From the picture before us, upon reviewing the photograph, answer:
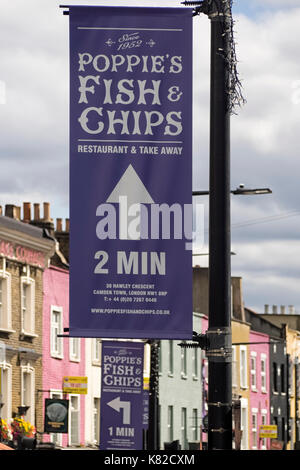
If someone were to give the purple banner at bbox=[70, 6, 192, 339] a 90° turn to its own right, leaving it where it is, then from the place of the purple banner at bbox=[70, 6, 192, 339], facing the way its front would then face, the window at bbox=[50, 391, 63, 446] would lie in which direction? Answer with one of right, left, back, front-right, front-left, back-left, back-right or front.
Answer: right

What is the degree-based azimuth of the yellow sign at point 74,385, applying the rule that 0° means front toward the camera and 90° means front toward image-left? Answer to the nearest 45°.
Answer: approximately 0°

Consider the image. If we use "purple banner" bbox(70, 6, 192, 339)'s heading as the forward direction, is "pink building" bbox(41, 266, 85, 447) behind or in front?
behind

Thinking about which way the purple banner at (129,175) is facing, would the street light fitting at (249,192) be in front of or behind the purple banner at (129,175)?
behind

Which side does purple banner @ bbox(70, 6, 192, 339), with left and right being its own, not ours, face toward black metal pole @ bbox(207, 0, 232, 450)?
left

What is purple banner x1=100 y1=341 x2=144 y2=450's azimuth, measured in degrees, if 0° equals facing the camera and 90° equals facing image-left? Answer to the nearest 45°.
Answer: approximately 0°

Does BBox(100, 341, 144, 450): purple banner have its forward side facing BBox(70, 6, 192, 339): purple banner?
yes

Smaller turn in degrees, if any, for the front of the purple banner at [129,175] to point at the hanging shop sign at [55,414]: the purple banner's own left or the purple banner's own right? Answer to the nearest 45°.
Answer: approximately 180°
